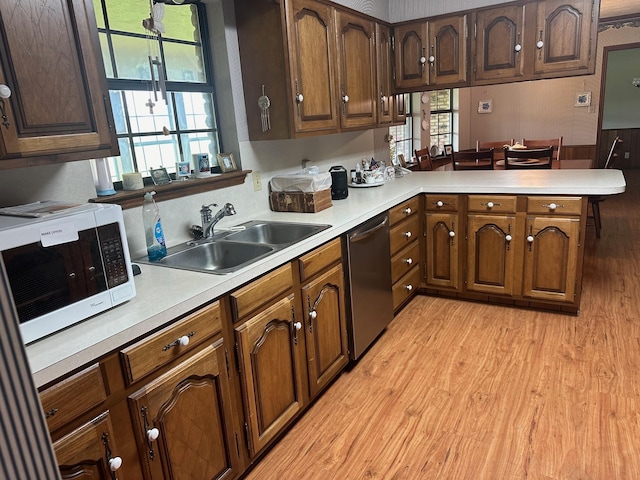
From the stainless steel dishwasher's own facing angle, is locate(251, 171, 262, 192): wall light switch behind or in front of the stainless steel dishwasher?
behind

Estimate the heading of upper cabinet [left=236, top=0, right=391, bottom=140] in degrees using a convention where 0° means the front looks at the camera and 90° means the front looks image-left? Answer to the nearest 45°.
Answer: approximately 315°

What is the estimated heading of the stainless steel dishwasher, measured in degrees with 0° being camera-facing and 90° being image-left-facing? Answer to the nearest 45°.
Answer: approximately 315°

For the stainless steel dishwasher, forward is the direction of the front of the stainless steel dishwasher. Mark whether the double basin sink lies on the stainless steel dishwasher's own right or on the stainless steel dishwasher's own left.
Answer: on the stainless steel dishwasher's own right

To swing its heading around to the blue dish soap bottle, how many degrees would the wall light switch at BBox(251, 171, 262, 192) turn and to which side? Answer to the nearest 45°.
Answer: approximately 90° to its right

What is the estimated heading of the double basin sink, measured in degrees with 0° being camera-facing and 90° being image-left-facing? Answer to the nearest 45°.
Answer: approximately 315°

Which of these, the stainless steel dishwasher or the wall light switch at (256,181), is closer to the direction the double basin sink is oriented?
the stainless steel dishwasher

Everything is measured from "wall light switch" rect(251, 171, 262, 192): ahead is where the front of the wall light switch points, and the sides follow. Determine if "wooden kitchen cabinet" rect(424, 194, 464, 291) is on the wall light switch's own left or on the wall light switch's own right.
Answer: on the wall light switch's own left

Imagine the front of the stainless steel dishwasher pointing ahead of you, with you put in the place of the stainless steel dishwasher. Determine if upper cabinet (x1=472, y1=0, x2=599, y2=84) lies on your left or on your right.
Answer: on your left
